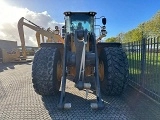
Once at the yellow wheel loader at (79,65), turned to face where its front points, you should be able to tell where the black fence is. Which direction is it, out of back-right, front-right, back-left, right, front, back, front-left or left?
left

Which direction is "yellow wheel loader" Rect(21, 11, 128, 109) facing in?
toward the camera
